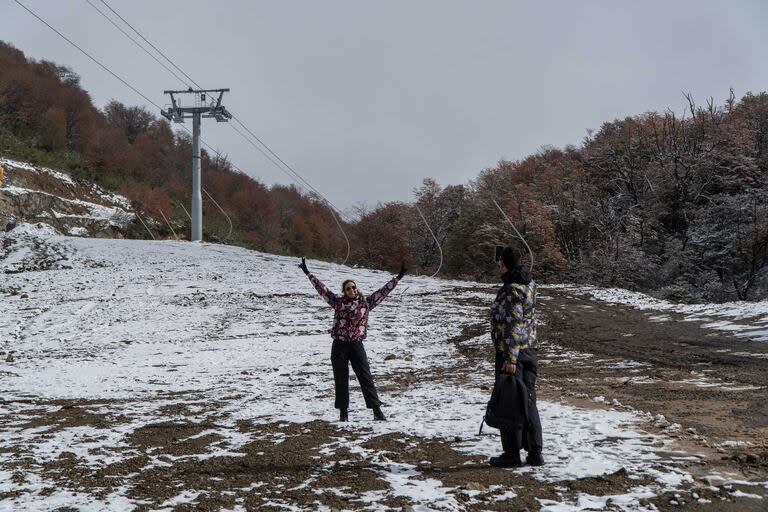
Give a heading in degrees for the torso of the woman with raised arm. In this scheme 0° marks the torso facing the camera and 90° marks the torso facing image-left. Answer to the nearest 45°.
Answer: approximately 0°

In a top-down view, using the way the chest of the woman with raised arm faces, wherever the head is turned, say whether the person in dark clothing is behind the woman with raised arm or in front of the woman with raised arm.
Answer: in front

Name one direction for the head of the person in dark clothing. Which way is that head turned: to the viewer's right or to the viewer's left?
to the viewer's left
